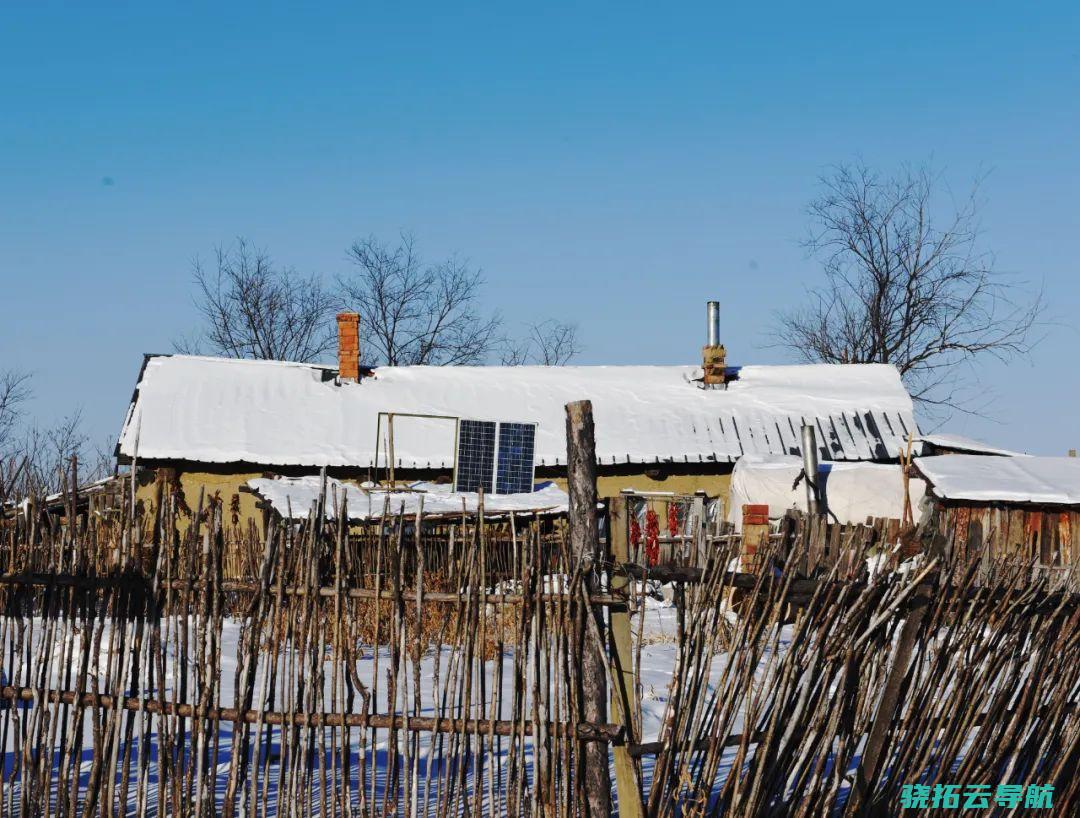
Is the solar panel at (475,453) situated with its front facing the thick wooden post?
yes

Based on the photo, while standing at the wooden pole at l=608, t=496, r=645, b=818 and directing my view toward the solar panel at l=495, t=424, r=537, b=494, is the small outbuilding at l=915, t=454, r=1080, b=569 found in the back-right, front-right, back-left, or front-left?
front-right

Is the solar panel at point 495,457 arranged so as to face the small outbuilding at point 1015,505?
no

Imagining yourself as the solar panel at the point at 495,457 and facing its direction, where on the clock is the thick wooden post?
The thick wooden post is roughly at 12 o'clock from the solar panel.

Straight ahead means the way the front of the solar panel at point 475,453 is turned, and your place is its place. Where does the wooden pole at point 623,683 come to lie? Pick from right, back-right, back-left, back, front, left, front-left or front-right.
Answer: front

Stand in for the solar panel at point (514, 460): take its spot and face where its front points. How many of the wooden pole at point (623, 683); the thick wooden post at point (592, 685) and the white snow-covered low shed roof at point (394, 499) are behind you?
0

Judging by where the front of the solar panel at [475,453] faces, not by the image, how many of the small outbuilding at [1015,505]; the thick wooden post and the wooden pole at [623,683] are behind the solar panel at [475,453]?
0

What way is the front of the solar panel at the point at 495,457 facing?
toward the camera

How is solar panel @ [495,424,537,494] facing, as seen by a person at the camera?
facing the viewer

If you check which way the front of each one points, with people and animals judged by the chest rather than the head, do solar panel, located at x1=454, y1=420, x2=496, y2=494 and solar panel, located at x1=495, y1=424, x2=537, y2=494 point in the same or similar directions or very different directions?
same or similar directions

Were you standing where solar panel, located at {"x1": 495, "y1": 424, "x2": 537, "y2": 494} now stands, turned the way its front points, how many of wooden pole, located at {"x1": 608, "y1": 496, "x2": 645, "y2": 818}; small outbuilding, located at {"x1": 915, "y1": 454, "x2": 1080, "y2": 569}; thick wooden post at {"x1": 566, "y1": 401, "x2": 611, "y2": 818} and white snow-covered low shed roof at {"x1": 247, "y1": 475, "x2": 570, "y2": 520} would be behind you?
0

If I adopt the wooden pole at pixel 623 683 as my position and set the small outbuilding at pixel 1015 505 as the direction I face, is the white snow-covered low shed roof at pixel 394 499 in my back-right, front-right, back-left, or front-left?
front-left

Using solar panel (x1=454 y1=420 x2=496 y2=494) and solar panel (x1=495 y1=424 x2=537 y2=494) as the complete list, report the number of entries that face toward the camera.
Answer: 2

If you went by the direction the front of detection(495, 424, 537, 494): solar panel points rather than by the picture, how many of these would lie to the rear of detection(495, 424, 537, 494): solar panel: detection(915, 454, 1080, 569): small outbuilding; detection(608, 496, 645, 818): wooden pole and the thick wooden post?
0

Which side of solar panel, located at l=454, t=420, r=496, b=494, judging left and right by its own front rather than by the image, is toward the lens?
front
